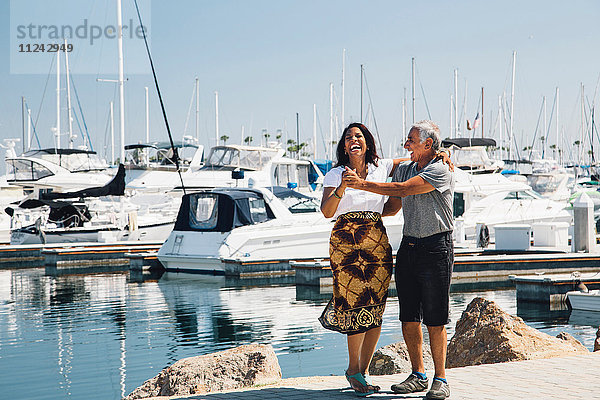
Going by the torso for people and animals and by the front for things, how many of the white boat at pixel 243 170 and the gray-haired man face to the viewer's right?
0

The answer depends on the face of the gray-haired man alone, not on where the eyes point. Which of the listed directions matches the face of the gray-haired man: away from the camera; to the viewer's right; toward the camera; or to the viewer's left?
to the viewer's left

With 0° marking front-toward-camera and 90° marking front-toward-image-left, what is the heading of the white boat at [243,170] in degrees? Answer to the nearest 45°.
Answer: approximately 90°
